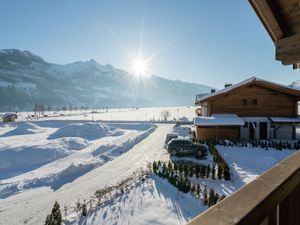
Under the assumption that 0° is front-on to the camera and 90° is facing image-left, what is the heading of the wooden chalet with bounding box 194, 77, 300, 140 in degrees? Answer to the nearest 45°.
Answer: approximately 0°
